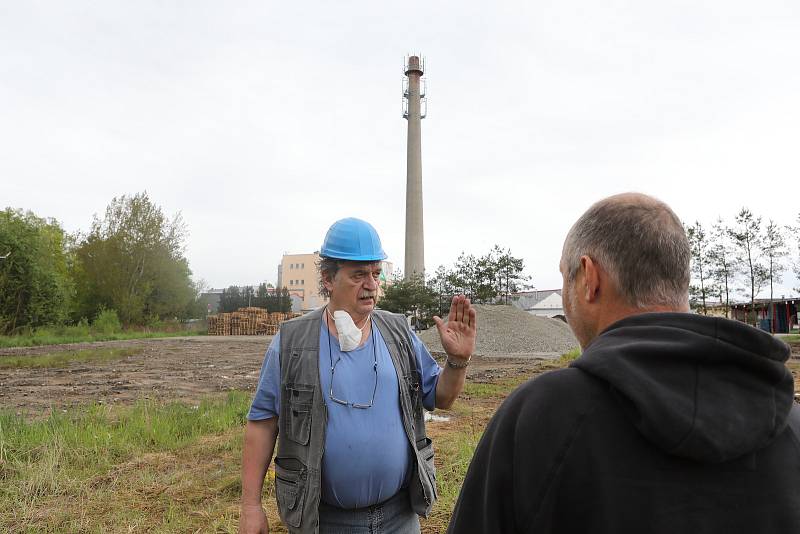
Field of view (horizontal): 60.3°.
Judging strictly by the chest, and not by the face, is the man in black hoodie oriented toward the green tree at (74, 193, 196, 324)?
yes

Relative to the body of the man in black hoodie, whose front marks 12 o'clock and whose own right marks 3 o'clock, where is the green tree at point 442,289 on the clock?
The green tree is roughly at 1 o'clock from the man in black hoodie.

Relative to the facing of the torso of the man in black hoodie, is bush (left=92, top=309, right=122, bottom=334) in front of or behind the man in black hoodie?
in front

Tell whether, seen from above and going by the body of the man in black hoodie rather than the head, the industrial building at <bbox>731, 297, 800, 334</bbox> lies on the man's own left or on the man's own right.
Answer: on the man's own right

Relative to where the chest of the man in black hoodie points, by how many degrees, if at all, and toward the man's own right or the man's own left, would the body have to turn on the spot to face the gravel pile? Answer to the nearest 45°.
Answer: approximately 45° to the man's own right

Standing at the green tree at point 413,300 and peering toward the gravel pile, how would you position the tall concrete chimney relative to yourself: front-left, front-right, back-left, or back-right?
back-left

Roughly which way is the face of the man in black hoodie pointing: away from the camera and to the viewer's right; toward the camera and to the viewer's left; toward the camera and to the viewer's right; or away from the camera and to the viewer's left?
away from the camera and to the viewer's left

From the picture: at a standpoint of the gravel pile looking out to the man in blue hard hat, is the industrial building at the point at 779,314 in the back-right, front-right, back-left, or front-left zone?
back-left

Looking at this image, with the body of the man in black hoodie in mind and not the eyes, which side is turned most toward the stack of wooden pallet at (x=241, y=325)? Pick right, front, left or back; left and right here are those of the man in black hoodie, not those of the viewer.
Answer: front

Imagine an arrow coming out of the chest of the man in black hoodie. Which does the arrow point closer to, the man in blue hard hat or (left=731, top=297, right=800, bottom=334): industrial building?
the man in blue hard hat

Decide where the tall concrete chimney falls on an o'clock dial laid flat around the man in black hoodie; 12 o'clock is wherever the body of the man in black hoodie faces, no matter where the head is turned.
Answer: The tall concrete chimney is roughly at 1 o'clock from the man in black hoodie.

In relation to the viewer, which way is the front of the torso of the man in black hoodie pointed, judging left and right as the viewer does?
facing away from the viewer and to the left of the viewer

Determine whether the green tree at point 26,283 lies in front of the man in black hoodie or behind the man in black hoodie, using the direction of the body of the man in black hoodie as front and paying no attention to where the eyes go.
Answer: in front

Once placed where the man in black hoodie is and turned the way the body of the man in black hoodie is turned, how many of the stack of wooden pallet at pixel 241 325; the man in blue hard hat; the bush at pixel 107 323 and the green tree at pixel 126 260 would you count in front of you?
4
